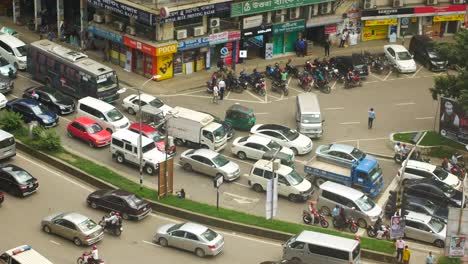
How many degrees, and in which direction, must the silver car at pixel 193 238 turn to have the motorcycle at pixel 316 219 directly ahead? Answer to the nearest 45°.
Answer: approximately 90° to its right

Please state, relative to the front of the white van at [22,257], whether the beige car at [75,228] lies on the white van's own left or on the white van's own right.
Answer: on the white van's own right

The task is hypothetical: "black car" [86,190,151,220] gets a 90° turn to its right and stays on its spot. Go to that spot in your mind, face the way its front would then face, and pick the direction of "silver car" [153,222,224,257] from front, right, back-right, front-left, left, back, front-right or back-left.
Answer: right

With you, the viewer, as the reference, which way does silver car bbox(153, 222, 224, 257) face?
facing away from the viewer and to the left of the viewer

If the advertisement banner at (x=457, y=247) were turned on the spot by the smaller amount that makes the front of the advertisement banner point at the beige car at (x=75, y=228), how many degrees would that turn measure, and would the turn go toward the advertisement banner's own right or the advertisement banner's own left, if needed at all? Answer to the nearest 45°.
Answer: approximately 90° to the advertisement banner's own right

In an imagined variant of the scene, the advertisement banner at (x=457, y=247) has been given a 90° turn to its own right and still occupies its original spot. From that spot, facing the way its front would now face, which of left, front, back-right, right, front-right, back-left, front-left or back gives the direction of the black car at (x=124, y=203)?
front

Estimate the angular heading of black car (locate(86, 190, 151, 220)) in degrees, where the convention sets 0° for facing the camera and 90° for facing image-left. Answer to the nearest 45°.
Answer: approximately 135°

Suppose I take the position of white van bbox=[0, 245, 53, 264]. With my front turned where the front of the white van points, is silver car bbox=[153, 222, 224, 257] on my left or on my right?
on my right
